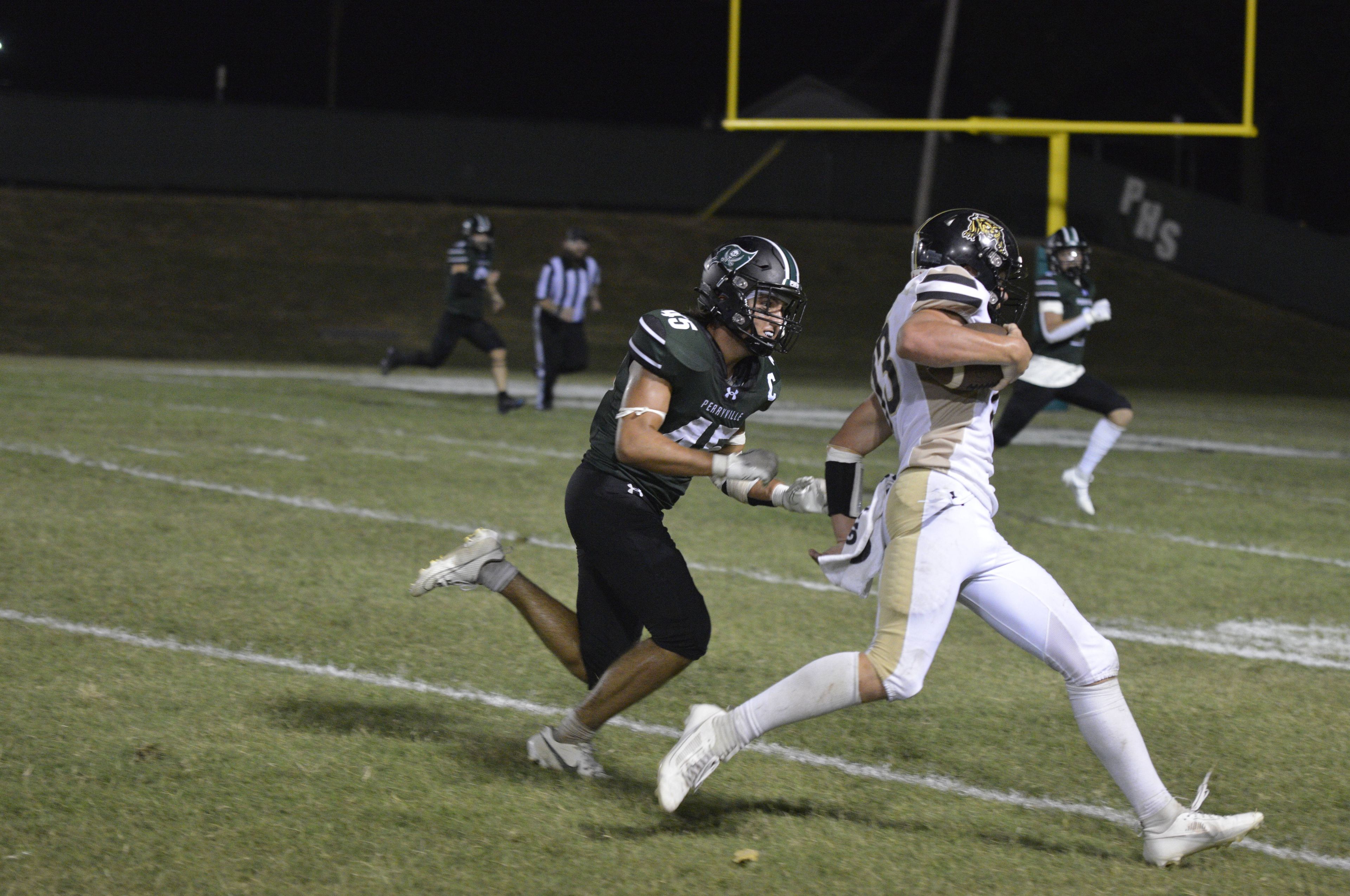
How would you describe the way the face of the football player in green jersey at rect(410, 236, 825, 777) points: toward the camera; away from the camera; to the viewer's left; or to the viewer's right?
to the viewer's right

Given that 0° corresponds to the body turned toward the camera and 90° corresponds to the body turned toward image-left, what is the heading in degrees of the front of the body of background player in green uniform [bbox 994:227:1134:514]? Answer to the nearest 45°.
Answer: approximately 315°

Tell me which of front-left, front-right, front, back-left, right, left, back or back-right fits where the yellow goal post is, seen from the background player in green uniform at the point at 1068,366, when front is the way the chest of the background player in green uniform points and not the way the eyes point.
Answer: back-left

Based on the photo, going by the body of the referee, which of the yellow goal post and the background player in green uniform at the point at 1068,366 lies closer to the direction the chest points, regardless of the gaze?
the background player in green uniform

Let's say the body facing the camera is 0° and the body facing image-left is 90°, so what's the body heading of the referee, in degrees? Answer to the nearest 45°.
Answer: approximately 315°

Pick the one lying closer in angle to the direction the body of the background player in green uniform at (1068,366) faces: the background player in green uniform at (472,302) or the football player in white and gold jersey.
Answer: the football player in white and gold jersey

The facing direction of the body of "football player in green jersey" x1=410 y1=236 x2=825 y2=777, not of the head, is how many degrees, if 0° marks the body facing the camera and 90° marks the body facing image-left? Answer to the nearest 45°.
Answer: approximately 315°

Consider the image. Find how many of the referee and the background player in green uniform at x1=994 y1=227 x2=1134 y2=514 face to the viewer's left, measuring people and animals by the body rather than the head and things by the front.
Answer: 0

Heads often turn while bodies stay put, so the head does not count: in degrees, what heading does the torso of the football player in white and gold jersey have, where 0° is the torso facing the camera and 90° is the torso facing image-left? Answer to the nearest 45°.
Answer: approximately 270°
